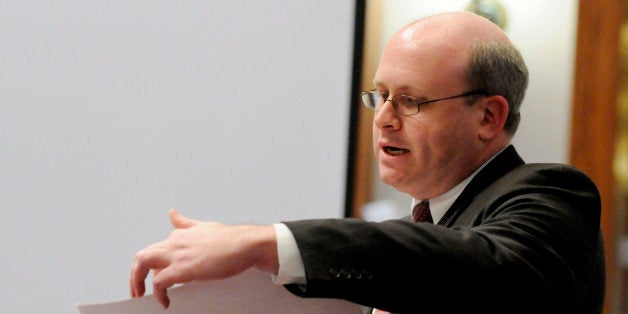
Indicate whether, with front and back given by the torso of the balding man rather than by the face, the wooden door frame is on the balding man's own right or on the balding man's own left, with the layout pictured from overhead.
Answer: on the balding man's own right

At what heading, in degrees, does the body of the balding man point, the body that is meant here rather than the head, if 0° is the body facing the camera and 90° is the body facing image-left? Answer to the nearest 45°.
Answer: approximately 90°

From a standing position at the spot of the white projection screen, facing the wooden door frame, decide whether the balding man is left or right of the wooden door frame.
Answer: right

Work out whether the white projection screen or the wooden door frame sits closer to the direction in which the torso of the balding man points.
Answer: the white projection screen

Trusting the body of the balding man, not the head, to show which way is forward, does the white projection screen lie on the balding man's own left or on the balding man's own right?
on the balding man's own right
